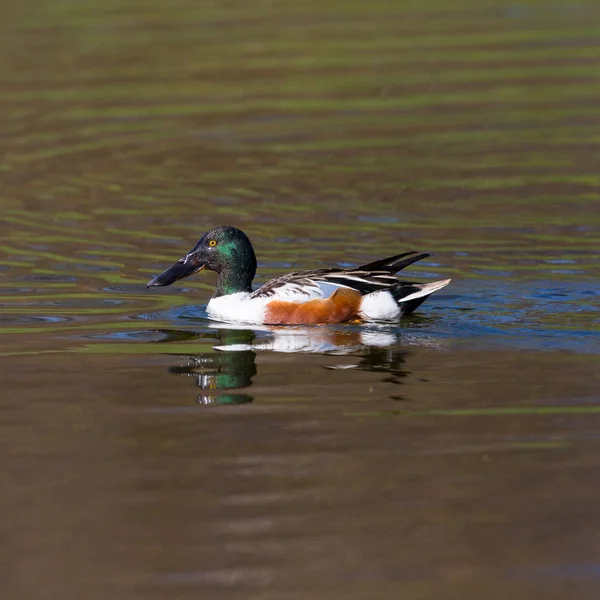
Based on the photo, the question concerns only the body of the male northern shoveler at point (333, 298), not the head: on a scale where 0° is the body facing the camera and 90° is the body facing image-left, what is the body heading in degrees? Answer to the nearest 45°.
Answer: approximately 90°
